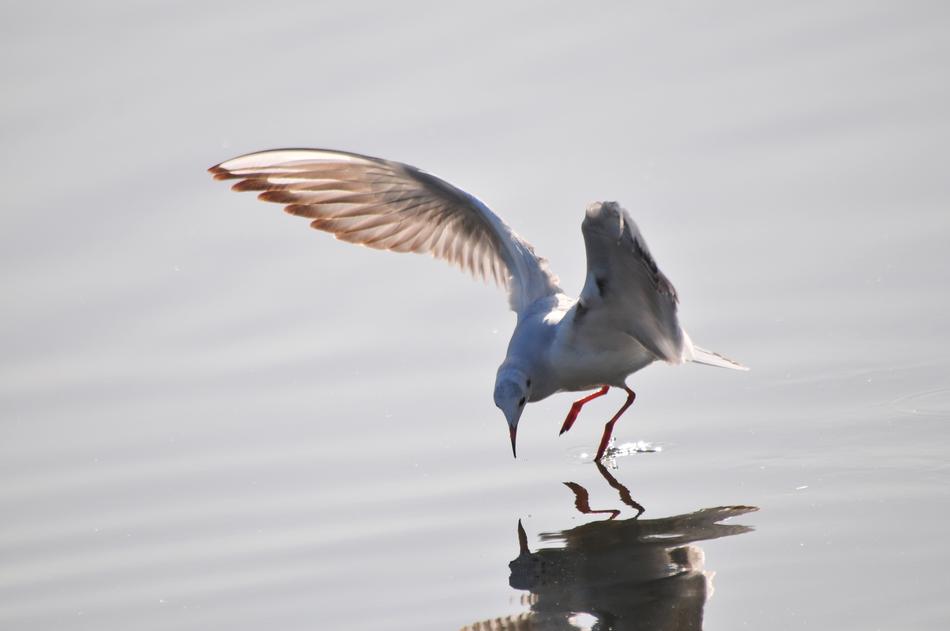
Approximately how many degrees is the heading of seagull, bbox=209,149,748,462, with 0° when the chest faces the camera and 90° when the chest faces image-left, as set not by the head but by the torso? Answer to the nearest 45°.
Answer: approximately 45°
